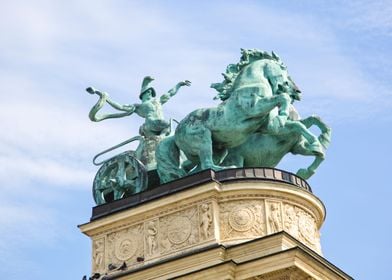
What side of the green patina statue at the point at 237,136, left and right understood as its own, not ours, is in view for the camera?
right
